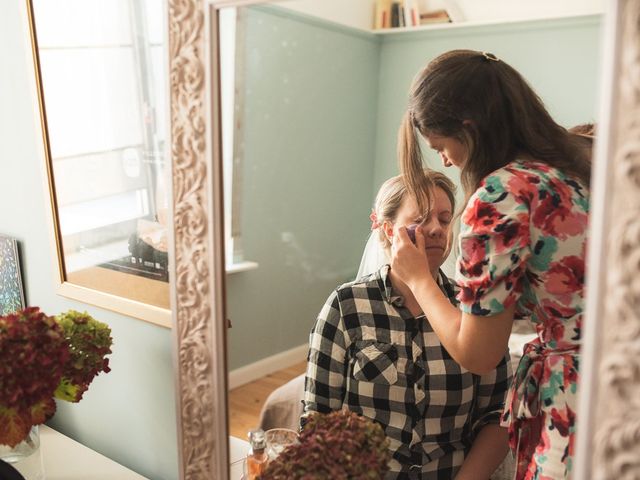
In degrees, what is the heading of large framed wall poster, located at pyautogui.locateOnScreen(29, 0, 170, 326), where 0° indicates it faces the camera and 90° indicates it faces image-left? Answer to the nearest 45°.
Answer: approximately 45°
